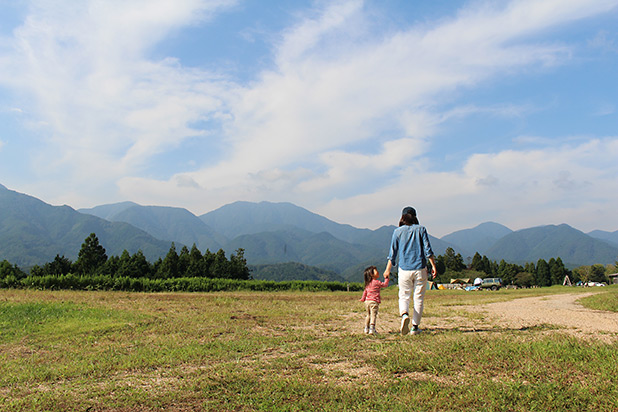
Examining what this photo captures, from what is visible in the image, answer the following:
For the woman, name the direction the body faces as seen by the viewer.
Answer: away from the camera

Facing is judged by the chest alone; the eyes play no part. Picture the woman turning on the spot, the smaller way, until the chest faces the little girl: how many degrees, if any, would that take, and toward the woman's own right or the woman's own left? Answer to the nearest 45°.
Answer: approximately 45° to the woman's own left

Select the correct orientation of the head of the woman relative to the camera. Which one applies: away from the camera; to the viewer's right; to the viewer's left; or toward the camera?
away from the camera
